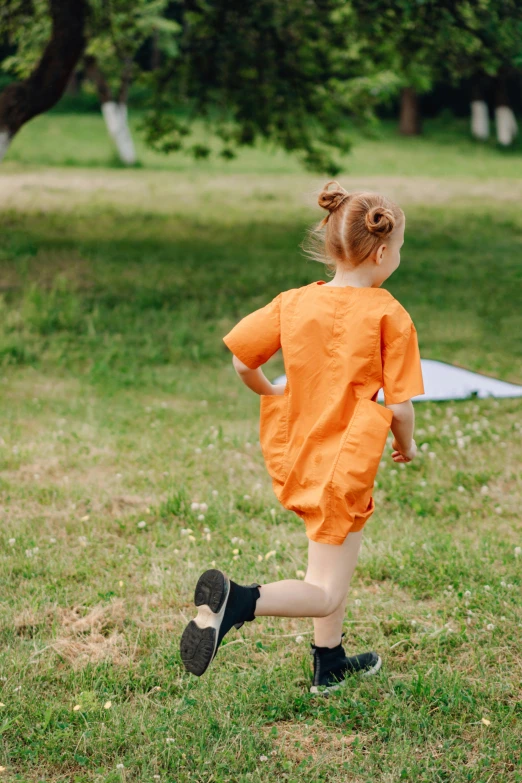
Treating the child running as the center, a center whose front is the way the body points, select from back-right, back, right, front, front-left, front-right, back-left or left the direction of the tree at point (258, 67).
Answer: front-left

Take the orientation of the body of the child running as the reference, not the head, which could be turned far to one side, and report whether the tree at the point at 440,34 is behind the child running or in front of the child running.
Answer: in front

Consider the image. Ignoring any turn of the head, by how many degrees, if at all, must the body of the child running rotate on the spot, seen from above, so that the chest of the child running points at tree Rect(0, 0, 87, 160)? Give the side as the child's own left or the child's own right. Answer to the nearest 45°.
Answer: approximately 45° to the child's own left

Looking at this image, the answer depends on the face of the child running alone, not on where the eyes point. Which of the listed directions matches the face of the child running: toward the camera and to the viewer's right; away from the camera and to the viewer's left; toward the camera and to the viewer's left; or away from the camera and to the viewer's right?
away from the camera and to the viewer's right

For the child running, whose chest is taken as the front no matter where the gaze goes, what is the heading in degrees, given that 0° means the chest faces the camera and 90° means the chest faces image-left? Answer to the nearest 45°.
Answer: approximately 225°
